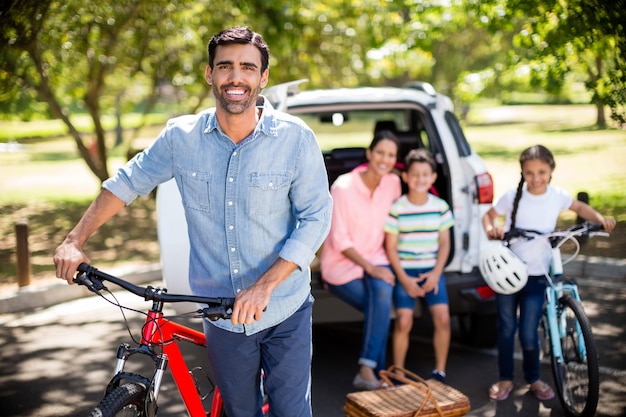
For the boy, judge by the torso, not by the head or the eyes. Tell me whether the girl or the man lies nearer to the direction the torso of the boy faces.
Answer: the man

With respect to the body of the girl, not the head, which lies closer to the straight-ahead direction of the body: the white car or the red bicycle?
the red bicycle

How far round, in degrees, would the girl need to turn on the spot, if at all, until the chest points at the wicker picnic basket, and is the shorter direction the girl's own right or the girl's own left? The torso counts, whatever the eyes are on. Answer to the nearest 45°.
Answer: approximately 45° to the girl's own right

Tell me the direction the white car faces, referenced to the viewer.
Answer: facing away from the viewer

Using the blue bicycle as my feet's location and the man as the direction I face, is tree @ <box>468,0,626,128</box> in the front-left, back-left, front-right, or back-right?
back-right

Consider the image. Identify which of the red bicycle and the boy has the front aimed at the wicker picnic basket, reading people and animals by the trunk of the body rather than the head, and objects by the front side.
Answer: the boy

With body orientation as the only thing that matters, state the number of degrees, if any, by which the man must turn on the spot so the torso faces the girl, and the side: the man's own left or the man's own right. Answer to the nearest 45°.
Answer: approximately 135° to the man's own left

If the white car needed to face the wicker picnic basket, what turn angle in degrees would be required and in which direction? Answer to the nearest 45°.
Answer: approximately 180°

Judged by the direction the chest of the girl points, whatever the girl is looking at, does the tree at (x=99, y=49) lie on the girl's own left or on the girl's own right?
on the girl's own right

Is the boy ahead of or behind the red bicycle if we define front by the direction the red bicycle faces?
behind

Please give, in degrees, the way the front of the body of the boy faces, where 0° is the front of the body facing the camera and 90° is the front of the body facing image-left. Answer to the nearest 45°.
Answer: approximately 0°

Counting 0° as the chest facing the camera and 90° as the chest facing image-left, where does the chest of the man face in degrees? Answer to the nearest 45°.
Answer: approximately 0°

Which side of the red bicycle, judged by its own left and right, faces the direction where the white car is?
back
